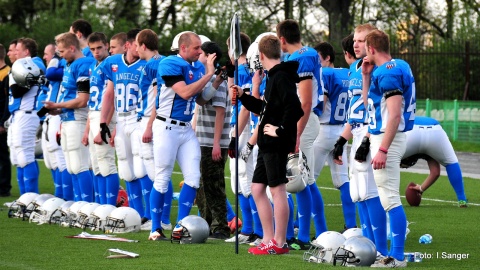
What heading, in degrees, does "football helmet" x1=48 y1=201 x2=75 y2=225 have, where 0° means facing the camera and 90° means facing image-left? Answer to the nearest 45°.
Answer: approximately 45°

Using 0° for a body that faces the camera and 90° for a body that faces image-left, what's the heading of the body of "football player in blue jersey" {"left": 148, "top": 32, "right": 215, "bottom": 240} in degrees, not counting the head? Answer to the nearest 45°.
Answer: approximately 315°

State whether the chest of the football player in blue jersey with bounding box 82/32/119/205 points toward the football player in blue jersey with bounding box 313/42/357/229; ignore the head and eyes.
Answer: no

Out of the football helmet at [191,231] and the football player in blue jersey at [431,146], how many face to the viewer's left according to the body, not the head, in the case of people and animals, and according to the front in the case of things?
1

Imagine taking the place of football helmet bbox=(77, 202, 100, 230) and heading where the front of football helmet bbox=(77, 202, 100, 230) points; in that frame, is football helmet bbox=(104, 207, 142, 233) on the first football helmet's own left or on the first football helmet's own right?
on the first football helmet's own left

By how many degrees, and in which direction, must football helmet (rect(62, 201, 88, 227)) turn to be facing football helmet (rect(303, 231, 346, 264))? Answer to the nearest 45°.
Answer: approximately 90° to its left

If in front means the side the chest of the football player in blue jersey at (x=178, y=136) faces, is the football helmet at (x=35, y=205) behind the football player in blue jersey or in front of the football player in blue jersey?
behind

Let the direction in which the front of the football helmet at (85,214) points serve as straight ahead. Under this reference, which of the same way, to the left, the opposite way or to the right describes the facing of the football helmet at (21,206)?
the same way

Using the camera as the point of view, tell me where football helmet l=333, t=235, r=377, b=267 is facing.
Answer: facing to the left of the viewer

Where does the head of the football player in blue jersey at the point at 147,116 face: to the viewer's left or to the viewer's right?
to the viewer's left

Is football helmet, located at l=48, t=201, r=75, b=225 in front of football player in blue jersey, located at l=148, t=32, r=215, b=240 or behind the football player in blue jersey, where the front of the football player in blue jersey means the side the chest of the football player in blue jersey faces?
behind
